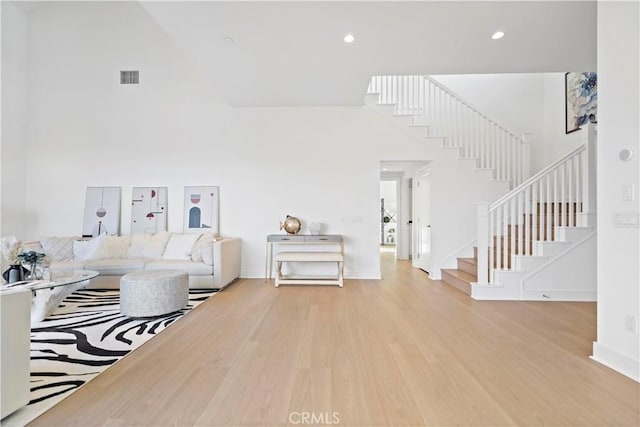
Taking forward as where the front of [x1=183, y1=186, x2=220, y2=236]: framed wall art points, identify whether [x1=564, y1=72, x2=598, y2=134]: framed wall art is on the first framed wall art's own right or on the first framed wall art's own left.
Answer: on the first framed wall art's own left

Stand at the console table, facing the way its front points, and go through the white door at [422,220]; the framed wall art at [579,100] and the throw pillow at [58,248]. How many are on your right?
1

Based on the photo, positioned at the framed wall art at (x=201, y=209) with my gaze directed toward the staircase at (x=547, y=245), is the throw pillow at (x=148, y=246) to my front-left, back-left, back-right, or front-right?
back-right

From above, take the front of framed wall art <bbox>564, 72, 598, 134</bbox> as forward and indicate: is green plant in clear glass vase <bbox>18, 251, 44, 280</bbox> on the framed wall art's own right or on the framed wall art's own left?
on the framed wall art's own right

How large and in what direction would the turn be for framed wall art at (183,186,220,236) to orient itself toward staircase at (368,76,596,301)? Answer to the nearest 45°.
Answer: approximately 45° to its left

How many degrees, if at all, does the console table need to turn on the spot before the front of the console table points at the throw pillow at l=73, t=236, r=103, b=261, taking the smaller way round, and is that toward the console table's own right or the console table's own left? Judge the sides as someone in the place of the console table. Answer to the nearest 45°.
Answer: approximately 90° to the console table's own right

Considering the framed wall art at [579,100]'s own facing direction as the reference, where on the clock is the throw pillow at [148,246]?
The throw pillow is roughly at 3 o'clock from the framed wall art.

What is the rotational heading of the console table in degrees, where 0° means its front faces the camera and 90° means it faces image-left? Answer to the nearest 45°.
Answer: approximately 0°

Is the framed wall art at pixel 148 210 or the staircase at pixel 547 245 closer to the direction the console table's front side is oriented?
the staircase

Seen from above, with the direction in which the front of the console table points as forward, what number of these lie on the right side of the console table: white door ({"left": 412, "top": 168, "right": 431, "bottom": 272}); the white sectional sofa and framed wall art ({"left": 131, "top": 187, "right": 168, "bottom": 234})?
2

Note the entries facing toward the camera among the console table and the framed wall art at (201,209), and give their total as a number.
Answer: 2
